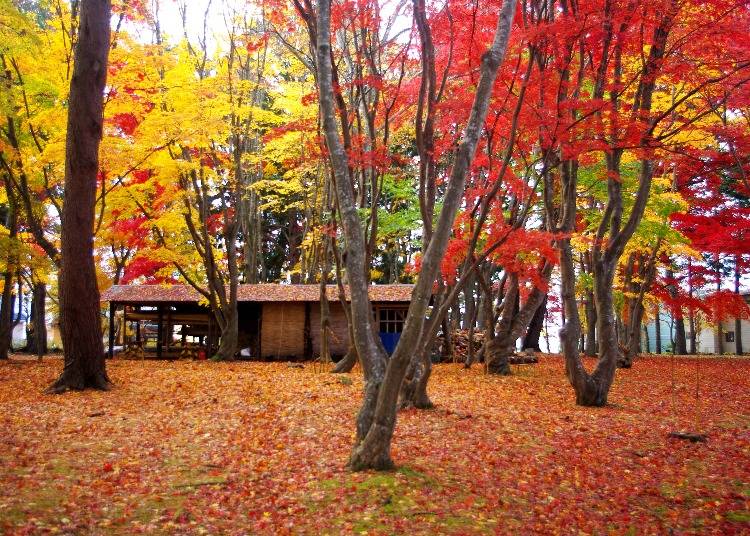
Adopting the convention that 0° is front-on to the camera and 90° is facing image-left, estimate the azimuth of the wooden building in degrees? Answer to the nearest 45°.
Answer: approximately 0°

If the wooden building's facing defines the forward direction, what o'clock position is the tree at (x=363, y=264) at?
The tree is roughly at 12 o'clock from the wooden building.
